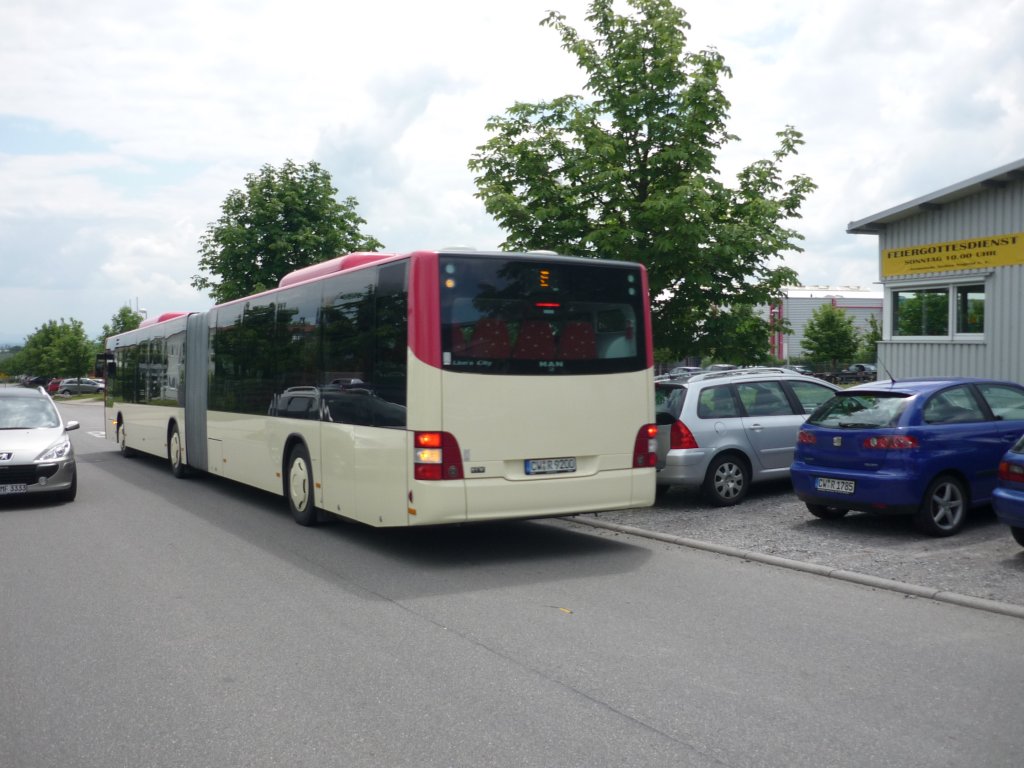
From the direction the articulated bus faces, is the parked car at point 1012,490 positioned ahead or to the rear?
to the rear

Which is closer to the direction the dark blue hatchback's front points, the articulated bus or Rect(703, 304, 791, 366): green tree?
the green tree

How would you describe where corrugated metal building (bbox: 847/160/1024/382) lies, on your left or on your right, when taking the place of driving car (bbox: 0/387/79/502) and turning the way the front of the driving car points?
on your left

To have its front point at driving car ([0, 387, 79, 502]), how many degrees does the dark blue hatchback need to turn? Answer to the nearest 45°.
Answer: approximately 135° to its left

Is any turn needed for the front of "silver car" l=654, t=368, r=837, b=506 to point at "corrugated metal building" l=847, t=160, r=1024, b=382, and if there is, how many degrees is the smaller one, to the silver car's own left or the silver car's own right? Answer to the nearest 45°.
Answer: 0° — it already faces it

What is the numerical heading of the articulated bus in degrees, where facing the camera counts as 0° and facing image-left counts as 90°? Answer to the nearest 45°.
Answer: approximately 135°

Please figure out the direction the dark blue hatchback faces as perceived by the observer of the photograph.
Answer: facing away from the viewer and to the right of the viewer

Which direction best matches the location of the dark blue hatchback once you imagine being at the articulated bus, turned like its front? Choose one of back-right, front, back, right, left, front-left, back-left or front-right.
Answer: back-right

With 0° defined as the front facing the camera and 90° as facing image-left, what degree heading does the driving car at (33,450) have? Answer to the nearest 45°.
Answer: approximately 0°

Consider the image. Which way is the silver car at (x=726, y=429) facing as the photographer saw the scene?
facing away from the viewer and to the right of the viewer
